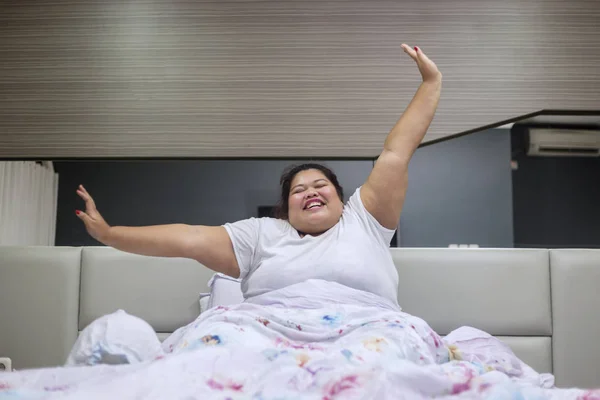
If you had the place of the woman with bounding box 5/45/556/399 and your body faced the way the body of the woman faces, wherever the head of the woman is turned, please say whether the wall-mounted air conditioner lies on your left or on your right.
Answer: on your left

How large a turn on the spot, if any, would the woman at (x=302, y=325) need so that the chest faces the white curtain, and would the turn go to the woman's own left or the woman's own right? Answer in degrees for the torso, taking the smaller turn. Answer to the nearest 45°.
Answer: approximately 135° to the woman's own right

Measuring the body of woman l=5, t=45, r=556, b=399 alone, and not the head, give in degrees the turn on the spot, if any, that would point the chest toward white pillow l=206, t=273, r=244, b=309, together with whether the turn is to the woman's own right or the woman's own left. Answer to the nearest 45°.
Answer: approximately 180°

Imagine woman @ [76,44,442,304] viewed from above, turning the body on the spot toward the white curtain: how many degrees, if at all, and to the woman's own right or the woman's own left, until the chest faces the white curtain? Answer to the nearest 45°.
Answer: approximately 135° to the woman's own right

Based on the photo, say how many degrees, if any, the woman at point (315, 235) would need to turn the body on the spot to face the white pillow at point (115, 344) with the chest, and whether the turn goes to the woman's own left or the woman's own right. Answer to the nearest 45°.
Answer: approximately 45° to the woman's own right

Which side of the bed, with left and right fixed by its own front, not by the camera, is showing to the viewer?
front

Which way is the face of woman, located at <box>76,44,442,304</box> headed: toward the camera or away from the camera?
toward the camera

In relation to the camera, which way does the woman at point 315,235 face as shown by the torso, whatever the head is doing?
toward the camera
